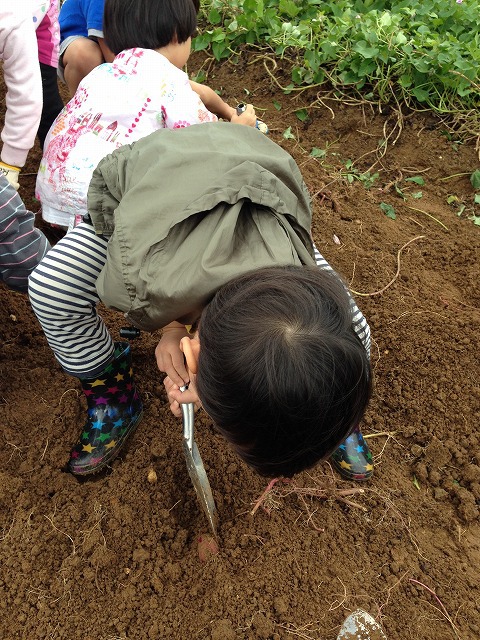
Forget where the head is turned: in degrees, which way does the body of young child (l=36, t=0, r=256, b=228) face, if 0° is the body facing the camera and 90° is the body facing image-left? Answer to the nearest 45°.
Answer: approximately 225°

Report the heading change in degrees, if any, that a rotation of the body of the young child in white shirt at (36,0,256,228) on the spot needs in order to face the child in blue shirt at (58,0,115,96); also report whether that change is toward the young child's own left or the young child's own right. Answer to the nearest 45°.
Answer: approximately 45° to the young child's own left

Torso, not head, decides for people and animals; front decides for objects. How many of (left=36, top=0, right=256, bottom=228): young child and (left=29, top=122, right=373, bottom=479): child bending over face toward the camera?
1

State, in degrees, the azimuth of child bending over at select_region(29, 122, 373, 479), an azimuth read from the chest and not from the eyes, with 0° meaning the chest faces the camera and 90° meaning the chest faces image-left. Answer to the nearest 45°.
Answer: approximately 0°

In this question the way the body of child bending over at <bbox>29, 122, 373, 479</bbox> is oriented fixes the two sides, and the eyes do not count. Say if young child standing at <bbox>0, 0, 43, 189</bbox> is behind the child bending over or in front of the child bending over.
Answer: behind

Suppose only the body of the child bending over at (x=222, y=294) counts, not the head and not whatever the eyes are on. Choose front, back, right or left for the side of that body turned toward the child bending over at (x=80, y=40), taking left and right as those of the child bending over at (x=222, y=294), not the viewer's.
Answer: back

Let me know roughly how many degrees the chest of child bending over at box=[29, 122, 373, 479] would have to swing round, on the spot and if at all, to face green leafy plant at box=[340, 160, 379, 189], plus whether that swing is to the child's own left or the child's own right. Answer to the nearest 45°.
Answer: approximately 180°

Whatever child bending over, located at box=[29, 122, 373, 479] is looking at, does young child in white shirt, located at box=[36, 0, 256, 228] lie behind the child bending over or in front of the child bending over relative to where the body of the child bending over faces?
behind
